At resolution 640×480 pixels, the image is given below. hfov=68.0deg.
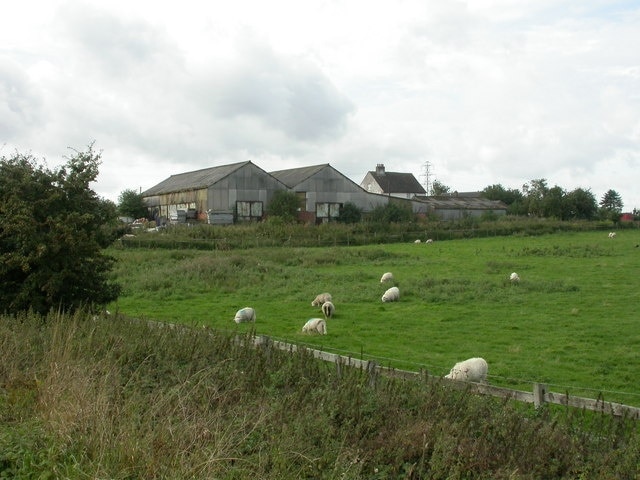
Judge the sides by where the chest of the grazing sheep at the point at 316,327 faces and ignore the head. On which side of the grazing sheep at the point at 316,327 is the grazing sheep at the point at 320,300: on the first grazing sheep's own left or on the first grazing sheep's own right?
on the first grazing sheep's own right

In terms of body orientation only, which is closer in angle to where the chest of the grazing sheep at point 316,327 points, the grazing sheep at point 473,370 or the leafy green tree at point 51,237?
the leafy green tree

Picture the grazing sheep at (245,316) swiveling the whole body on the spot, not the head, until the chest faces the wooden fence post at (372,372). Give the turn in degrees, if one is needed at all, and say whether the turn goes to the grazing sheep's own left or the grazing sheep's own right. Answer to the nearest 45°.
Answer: approximately 90° to the grazing sheep's own left

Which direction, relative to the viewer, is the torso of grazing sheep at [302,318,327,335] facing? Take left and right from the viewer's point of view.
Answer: facing to the left of the viewer

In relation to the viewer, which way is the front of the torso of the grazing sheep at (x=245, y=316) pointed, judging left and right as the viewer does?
facing to the left of the viewer

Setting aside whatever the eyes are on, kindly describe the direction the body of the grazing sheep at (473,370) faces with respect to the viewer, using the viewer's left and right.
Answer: facing to the left of the viewer

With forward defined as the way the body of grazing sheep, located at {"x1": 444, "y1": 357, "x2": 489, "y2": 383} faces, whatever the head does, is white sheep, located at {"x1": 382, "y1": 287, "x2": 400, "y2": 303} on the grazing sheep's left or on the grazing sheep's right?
on the grazing sheep's right

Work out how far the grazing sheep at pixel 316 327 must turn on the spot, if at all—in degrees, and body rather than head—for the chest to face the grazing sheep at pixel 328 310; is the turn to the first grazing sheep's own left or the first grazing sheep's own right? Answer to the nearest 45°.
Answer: approximately 90° to the first grazing sheep's own right

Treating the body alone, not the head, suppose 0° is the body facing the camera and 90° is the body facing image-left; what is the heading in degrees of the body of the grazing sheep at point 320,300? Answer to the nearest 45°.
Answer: approximately 90°
